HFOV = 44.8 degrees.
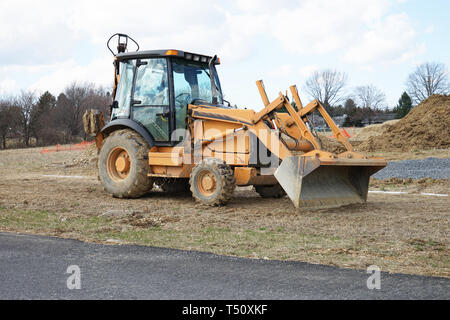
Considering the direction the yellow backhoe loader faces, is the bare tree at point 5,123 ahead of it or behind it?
behind

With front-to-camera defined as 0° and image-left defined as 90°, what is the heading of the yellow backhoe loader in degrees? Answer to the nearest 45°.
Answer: approximately 315°

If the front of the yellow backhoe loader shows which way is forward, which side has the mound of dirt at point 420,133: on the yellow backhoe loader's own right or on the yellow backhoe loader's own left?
on the yellow backhoe loader's own left
